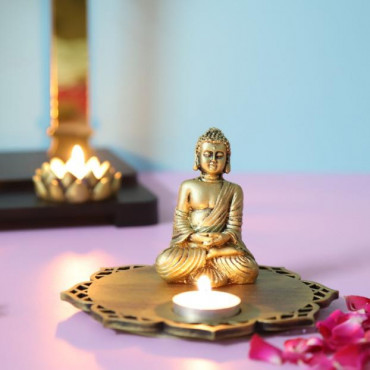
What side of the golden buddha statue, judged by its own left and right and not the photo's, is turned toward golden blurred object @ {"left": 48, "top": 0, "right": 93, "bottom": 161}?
back

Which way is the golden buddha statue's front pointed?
toward the camera

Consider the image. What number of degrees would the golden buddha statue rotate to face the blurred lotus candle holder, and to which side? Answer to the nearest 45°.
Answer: approximately 135° to its right

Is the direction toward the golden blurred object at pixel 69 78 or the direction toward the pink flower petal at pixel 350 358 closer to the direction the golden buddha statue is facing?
the pink flower petal

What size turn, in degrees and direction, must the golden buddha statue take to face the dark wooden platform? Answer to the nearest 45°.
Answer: approximately 135° to its right

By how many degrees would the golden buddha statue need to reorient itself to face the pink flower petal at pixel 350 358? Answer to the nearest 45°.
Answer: approximately 45° to its left
